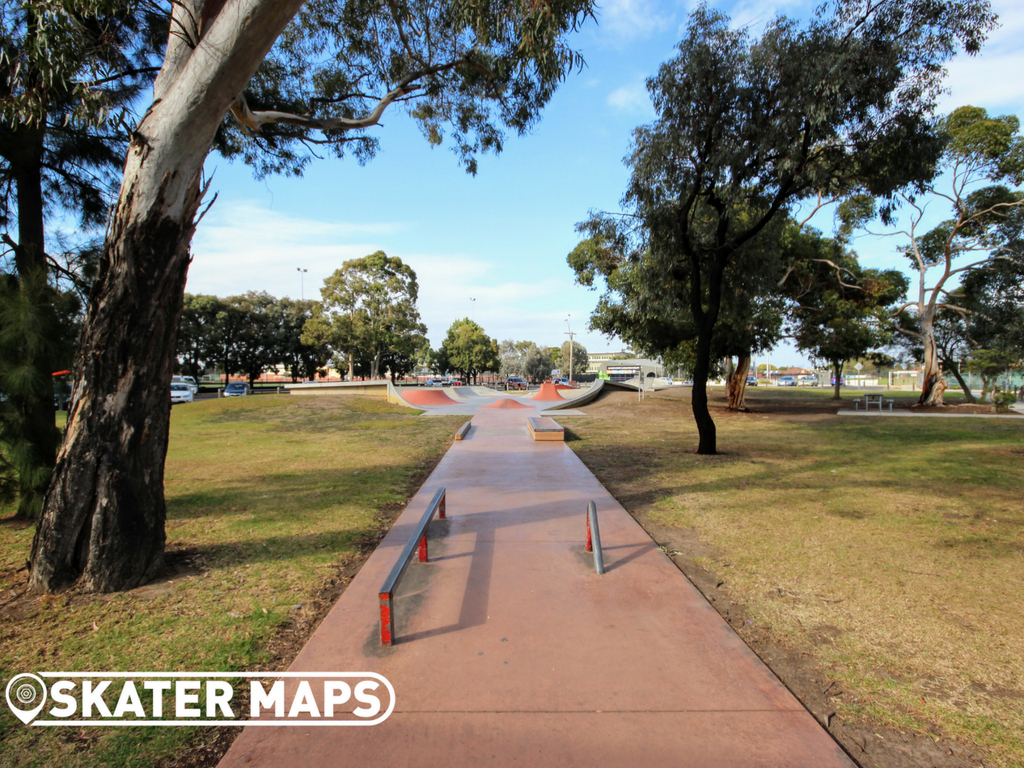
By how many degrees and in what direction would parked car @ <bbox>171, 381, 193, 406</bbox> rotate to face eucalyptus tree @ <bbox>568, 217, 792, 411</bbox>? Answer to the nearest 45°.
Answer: approximately 45° to its left

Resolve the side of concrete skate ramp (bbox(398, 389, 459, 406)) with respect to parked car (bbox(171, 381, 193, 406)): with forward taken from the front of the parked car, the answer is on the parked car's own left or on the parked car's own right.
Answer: on the parked car's own left

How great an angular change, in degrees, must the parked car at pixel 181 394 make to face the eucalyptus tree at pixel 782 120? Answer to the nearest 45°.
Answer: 0° — it already faces it

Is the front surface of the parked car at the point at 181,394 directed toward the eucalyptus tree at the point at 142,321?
yes

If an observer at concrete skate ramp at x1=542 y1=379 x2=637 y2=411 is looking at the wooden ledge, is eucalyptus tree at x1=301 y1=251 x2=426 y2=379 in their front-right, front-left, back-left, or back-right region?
back-right

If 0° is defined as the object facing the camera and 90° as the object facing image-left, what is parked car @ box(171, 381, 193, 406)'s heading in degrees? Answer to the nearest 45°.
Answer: approximately 0°

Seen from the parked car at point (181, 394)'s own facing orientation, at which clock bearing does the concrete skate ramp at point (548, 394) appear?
The concrete skate ramp is roughly at 10 o'clock from the parked car.

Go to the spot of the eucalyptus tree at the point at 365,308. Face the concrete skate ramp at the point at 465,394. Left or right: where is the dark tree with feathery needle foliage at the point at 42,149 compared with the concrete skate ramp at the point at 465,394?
right

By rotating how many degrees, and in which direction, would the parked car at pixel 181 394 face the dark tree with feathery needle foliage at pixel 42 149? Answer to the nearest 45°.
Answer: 0° — it already faces it
